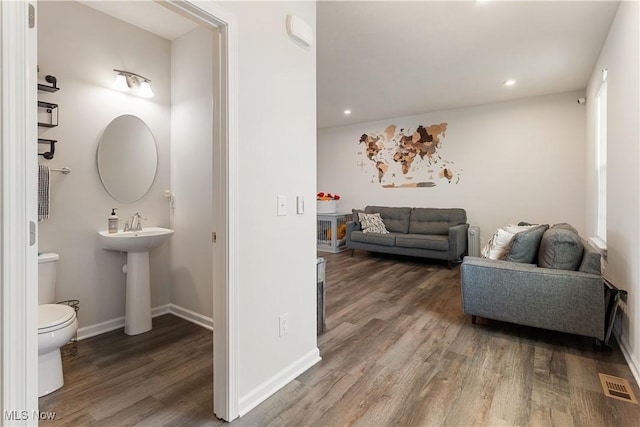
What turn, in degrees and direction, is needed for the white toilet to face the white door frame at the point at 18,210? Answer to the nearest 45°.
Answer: approximately 45° to its right

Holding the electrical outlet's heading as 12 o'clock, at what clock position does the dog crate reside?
The dog crate is roughly at 8 o'clock from the electrical outlet.

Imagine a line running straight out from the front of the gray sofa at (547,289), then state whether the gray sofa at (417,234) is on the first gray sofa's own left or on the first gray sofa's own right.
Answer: on the first gray sofa's own right

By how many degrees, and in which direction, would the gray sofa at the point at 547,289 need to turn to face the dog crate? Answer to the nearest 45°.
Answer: approximately 45° to its right

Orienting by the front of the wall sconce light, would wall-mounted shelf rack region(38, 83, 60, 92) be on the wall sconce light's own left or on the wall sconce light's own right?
on the wall sconce light's own right

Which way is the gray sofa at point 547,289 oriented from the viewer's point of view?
to the viewer's left

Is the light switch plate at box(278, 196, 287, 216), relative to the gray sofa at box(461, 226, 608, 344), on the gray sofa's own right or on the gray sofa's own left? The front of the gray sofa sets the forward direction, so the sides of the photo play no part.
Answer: on the gray sofa's own left
